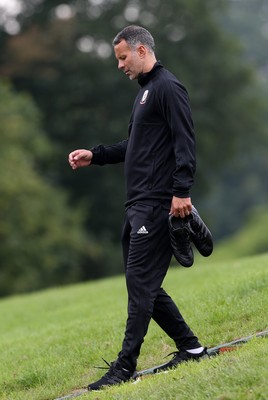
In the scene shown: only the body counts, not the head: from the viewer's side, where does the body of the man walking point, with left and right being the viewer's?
facing to the left of the viewer

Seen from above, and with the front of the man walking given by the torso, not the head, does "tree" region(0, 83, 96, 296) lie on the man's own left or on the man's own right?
on the man's own right

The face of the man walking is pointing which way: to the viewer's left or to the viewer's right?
to the viewer's left
